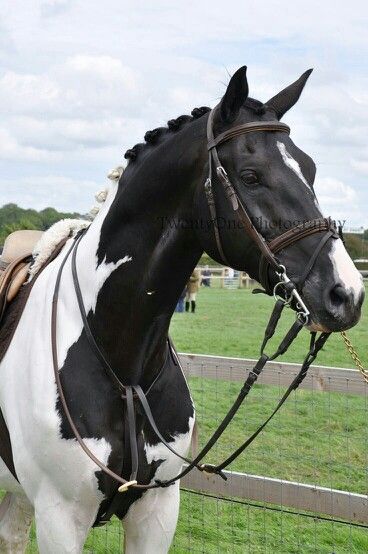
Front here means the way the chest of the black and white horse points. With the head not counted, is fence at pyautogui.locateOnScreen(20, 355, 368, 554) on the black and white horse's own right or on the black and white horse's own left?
on the black and white horse's own left

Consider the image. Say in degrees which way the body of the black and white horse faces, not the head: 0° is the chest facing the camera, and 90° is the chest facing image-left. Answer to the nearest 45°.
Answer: approximately 315°

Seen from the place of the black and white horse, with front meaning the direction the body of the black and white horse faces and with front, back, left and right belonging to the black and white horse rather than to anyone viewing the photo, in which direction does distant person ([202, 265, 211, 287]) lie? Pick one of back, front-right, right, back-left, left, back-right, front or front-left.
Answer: back-left

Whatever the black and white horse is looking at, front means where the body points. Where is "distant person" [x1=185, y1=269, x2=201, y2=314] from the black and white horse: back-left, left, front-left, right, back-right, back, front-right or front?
back-left
